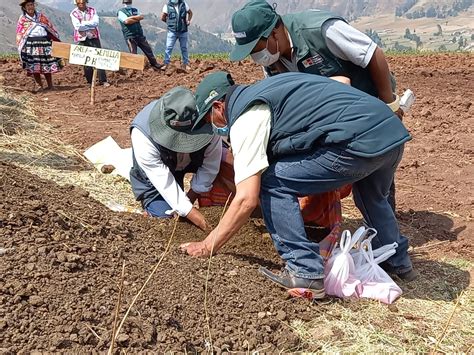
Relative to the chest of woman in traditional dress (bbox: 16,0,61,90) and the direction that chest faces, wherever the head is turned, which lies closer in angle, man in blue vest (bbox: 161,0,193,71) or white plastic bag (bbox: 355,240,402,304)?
the white plastic bag

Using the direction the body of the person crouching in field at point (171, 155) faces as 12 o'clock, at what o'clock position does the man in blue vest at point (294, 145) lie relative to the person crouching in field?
The man in blue vest is roughly at 12 o'clock from the person crouching in field.

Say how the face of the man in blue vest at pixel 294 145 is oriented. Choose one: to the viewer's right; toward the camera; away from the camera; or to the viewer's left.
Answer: to the viewer's left

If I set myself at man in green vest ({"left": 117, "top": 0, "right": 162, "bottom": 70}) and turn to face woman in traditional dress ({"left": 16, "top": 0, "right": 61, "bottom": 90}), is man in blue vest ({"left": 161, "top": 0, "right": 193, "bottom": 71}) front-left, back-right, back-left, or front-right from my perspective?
back-left

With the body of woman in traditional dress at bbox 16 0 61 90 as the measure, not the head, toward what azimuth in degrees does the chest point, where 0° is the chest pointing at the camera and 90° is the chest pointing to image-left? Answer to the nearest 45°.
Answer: approximately 0°

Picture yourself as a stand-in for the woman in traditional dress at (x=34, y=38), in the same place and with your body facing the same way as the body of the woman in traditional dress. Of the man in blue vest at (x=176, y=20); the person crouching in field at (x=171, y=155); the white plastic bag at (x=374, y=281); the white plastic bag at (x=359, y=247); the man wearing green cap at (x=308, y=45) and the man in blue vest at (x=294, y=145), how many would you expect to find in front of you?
5

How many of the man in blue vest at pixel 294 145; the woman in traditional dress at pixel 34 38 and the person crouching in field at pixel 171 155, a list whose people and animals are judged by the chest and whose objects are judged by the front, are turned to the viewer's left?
1

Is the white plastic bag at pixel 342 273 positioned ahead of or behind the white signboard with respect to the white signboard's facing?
ahead

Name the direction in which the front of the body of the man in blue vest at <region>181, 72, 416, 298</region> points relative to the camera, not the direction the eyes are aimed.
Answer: to the viewer's left

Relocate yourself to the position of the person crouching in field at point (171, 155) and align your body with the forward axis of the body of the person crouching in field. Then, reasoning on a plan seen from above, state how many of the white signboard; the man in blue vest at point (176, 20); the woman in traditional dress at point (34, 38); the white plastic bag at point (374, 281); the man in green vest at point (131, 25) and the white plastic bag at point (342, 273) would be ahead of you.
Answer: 2

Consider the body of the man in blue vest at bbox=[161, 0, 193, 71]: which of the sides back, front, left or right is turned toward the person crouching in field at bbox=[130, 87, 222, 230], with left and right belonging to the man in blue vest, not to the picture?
front
